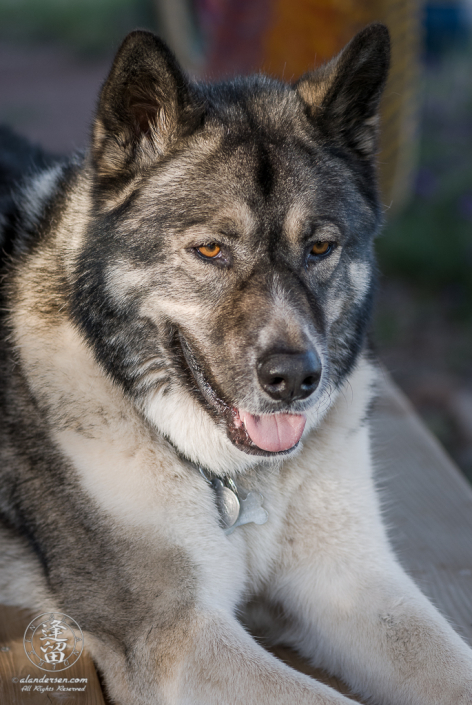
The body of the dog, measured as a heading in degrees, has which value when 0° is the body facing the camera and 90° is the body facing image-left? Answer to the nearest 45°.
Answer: approximately 315°
